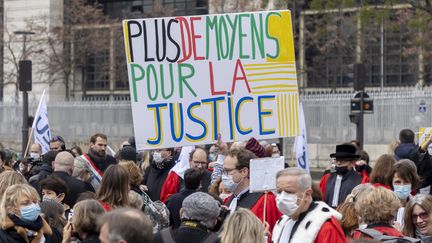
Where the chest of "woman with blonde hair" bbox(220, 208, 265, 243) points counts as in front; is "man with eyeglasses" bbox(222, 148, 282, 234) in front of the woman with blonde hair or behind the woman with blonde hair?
in front

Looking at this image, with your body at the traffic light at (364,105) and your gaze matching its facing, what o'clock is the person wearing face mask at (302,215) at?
The person wearing face mask is roughly at 12 o'clock from the traffic light.

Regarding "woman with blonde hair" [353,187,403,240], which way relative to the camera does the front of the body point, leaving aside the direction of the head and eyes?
away from the camera

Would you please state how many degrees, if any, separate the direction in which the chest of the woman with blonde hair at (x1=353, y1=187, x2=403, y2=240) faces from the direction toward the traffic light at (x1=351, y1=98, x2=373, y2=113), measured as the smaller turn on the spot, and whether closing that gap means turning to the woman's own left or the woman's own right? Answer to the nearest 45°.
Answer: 0° — they already face it

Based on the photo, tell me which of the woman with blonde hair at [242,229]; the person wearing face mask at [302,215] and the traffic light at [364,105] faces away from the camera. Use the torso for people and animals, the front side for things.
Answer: the woman with blonde hair

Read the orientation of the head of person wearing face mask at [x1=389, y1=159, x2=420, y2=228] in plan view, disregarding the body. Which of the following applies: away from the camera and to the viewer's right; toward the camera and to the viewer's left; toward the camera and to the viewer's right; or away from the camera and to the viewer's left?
toward the camera and to the viewer's left

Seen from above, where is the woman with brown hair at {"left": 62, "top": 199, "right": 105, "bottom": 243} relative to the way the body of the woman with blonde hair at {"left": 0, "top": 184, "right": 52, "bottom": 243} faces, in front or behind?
in front

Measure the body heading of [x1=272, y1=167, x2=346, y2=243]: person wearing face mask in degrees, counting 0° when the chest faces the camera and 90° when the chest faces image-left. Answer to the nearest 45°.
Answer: approximately 45°

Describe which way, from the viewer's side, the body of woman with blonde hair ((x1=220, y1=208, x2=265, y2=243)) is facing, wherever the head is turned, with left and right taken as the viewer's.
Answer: facing away from the viewer

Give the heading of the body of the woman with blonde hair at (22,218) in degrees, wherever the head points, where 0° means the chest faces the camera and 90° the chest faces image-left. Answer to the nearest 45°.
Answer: approximately 315°

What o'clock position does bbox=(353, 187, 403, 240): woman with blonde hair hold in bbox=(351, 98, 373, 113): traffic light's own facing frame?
The woman with blonde hair is roughly at 12 o'clock from the traffic light.

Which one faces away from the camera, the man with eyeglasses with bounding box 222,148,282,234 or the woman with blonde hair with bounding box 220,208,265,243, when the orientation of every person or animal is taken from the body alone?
the woman with blonde hair

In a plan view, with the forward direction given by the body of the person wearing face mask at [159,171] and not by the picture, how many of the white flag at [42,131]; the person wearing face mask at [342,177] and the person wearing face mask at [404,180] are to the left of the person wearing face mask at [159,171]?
2

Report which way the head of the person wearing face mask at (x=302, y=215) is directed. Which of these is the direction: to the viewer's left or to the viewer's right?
to the viewer's left
